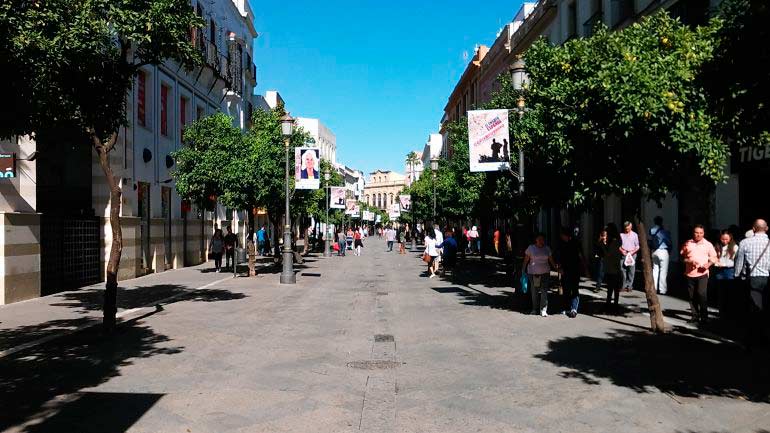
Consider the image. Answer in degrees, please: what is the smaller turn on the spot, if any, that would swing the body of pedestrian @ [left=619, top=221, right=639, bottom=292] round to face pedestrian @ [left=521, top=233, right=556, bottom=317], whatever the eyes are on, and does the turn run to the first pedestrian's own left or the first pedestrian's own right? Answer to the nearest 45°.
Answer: approximately 45° to the first pedestrian's own right

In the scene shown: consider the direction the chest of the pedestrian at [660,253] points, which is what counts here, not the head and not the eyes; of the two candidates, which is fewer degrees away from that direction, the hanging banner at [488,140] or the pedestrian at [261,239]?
the pedestrian

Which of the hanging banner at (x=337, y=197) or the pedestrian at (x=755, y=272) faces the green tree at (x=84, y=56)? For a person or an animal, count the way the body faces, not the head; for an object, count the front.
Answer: the hanging banner

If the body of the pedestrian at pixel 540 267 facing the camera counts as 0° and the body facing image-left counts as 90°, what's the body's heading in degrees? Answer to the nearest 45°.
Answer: approximately 0°

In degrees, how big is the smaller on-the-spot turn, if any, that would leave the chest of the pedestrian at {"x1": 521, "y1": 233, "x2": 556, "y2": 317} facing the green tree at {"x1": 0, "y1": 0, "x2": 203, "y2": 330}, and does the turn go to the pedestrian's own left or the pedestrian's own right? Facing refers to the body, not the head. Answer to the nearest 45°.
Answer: approximately 45° to the pedestrian's own right
